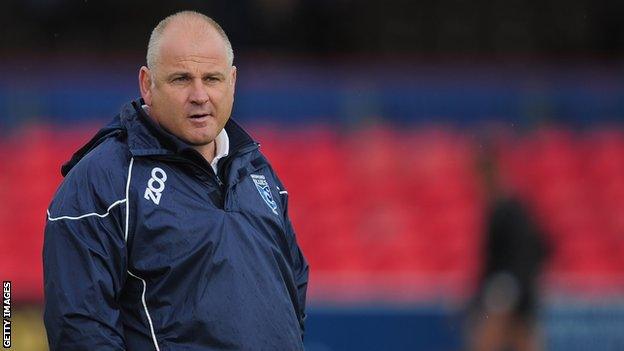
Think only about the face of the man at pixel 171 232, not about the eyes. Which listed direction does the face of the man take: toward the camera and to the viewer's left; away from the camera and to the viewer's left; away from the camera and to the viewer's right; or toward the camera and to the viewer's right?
toward the camera and to the viewer's right

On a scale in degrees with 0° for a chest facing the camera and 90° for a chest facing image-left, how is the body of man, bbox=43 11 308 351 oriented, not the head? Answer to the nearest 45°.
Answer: approximately 315°
